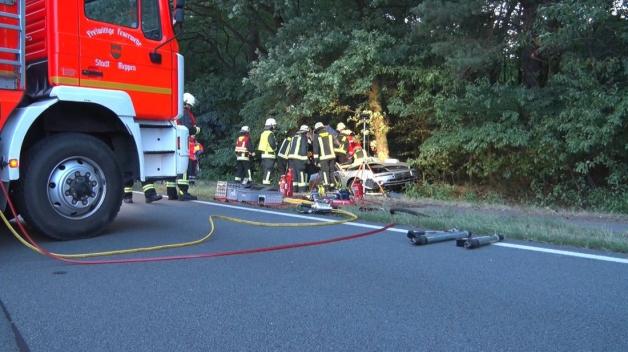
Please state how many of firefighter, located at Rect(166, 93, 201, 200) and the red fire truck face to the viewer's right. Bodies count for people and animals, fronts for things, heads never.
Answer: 2

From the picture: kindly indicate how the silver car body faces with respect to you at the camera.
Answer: facing the viewer and to the right of the viewer

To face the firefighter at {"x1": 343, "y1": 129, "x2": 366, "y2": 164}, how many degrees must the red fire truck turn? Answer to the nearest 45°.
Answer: approximately 45° to its left

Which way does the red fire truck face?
to the viewer's right

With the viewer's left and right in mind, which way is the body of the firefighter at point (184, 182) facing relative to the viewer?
facing to the right of the viewer
